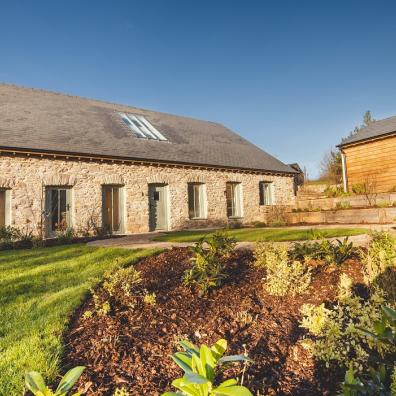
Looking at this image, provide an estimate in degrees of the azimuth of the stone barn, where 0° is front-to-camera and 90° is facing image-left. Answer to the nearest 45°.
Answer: approximately 315°

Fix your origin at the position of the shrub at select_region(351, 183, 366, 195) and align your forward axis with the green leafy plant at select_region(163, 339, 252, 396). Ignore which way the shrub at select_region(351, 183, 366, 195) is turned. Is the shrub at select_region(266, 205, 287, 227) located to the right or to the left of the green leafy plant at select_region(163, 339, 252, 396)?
right

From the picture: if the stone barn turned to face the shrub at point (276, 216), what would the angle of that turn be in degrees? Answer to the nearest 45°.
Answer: approximately 45° to its left

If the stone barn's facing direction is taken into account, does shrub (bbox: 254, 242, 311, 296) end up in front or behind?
in front

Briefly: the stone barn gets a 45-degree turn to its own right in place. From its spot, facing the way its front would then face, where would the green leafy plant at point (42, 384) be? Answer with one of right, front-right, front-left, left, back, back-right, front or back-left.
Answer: front

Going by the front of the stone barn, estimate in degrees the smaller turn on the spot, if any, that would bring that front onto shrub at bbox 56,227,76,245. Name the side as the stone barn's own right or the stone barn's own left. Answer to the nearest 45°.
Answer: approximately 90° to the stone barn's own right

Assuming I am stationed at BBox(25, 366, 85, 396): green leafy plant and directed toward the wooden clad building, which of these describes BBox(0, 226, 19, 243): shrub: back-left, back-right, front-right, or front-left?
front-left

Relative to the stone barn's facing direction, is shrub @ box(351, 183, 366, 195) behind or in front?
in front

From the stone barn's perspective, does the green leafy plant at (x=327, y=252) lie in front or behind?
in front

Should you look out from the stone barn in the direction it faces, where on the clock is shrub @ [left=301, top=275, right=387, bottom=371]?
The shrub is roughly at 1 o'clock from the stone barn.
